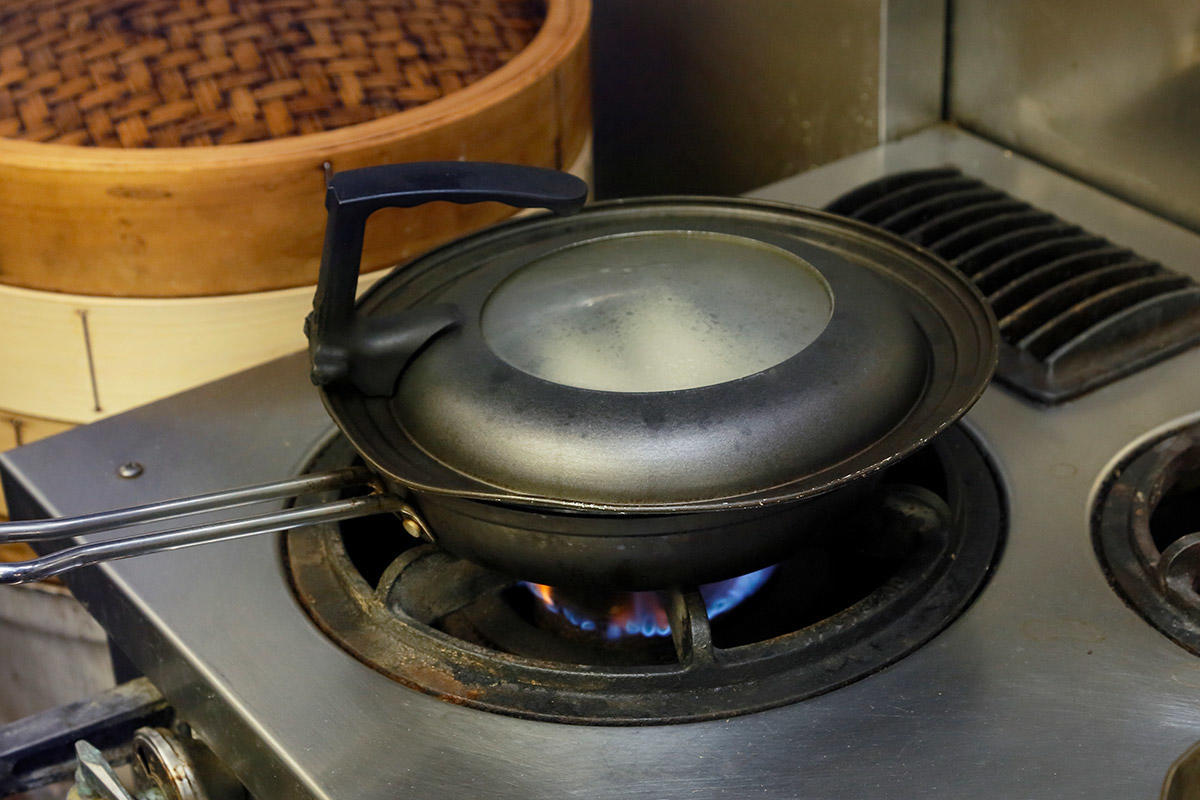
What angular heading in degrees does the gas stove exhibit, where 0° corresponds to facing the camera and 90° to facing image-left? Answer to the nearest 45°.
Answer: approximately 45°
